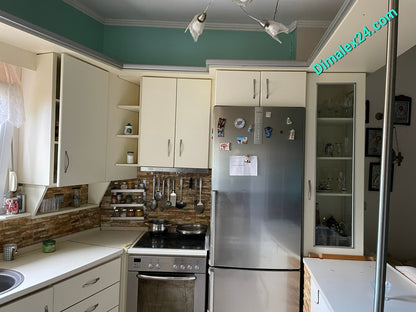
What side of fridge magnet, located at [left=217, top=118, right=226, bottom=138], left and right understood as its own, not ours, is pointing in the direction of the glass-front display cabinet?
left

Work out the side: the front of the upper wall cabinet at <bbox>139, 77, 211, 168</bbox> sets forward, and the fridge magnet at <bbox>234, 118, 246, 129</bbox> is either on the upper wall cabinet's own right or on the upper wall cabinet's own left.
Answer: on the upper wall cabinet's own left

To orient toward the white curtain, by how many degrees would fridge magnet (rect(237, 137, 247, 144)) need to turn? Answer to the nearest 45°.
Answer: approximately 90° to its right

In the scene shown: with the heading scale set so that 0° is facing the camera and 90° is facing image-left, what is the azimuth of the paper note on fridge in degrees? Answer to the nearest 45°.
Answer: approximately 0°

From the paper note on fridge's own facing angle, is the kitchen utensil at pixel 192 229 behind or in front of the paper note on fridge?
behind

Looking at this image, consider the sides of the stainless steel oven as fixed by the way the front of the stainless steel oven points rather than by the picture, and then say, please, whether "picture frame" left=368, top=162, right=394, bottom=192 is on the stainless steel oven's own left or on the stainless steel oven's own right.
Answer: on the stainless steel oven's own left

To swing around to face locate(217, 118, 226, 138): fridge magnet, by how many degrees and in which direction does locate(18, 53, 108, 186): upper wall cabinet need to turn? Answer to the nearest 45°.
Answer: approximately 45° to its left

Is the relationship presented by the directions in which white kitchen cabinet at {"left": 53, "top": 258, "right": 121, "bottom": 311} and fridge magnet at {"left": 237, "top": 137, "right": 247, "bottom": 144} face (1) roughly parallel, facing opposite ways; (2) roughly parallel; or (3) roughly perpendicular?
roughly perpendicular
